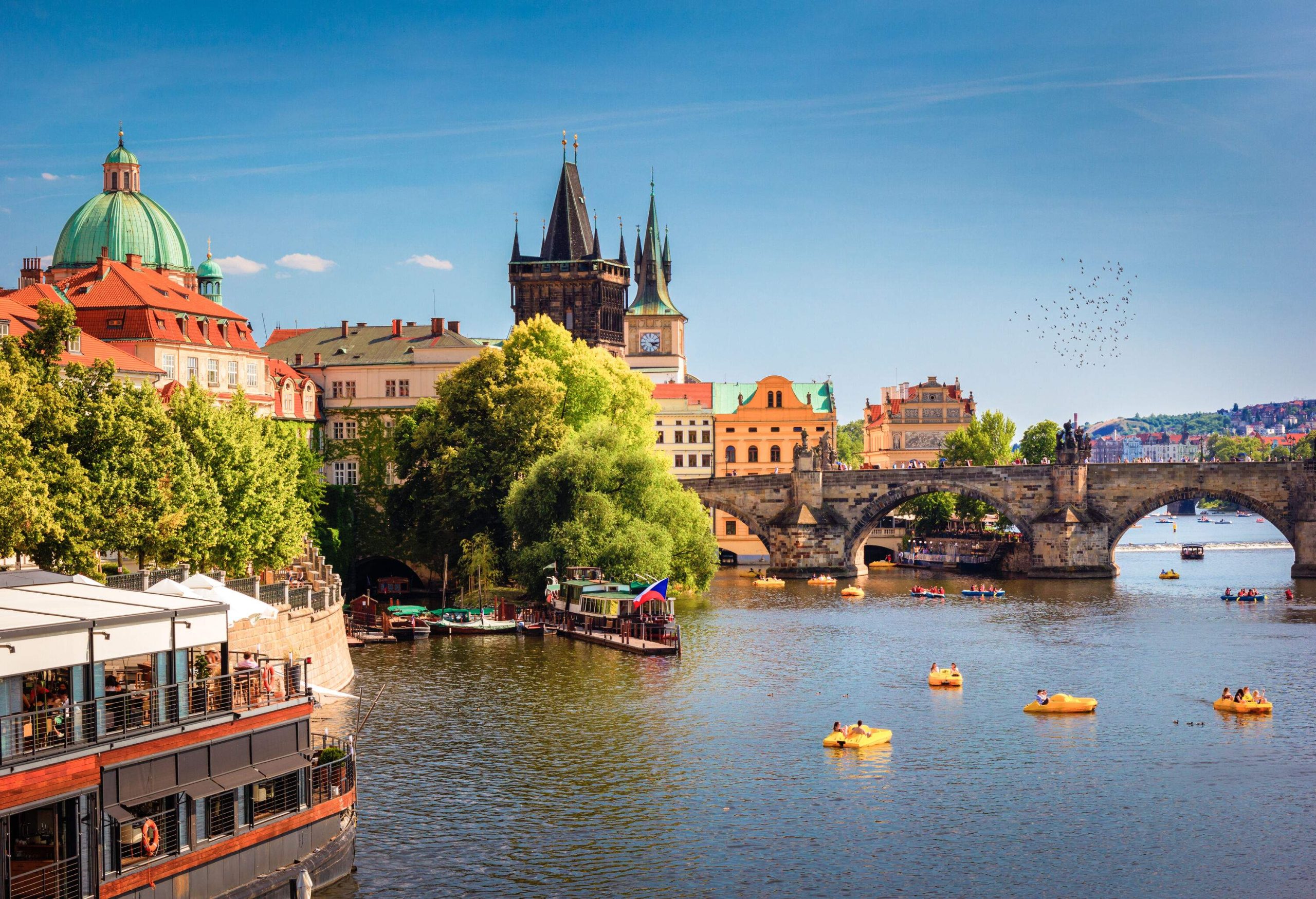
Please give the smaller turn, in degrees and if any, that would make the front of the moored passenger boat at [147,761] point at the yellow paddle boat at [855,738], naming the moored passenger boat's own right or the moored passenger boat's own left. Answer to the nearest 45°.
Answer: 0° — it already faces it

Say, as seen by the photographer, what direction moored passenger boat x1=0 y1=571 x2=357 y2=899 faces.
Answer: facing away from the viewer and to the right of the viewer
